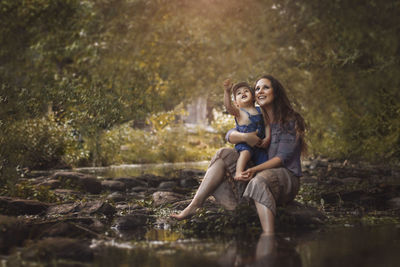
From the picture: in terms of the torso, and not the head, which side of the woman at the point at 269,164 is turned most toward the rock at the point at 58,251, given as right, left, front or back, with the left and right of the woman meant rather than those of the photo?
front

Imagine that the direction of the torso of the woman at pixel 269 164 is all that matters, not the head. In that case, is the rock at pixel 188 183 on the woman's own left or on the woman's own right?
on the woman's own right

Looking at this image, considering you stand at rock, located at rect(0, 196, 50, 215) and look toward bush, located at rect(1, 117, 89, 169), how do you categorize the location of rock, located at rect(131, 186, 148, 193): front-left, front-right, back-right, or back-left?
front-right

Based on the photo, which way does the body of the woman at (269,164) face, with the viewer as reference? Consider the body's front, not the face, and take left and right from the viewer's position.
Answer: facing the viewer and to the left of the viewer

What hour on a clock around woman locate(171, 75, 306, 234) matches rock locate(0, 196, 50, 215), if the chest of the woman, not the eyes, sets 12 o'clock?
The rock is roughly at 2 o'clock from the woman.

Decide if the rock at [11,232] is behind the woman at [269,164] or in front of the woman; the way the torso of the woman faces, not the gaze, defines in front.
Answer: in front

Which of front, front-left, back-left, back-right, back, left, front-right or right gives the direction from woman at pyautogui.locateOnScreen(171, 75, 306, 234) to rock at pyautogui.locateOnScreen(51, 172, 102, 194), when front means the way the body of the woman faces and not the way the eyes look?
right

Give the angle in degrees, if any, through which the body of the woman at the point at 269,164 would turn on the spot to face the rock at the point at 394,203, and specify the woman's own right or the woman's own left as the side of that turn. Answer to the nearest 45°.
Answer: approximately 180°

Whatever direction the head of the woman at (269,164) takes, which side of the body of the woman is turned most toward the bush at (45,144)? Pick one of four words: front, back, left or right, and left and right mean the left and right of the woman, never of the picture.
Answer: right
